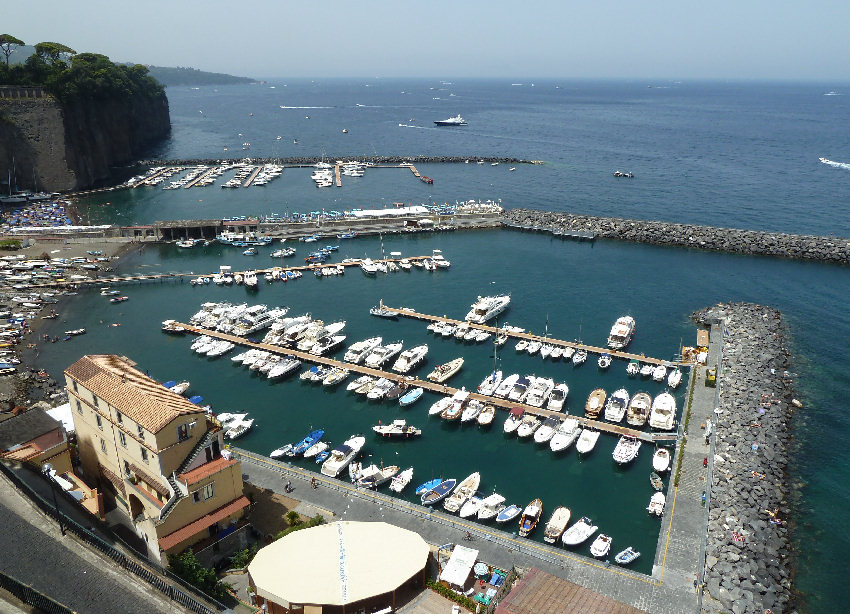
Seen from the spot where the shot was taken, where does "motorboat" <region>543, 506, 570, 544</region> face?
facing away from the viewer and to the right of the viewer

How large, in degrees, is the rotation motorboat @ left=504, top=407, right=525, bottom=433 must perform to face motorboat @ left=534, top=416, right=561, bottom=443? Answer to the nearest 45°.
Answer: approximately 90° to its left

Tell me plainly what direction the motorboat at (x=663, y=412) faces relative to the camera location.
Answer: facing away from the viewer

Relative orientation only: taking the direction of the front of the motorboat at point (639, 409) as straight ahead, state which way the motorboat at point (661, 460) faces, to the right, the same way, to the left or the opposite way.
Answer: the opposite way

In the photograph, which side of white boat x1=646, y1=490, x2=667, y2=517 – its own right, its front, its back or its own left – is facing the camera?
back

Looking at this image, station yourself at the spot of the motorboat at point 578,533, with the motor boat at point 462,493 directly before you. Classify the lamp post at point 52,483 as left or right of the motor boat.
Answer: left

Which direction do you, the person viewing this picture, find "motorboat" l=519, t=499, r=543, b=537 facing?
facing away from the viewer and to the right of the viewer

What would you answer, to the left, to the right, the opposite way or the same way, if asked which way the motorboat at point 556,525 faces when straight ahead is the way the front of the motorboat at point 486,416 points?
the opposite way

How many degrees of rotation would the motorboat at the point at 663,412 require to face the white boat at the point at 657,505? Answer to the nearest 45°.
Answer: approximately 180°

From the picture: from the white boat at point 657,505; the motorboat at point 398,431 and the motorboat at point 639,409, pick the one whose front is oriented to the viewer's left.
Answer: the motorboat at point 398,431

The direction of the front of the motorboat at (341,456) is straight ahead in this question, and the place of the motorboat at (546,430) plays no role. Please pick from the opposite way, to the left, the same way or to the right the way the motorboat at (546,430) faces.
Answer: the opposite way

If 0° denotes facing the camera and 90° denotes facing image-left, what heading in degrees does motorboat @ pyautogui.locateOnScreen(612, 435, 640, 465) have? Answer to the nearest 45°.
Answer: approximately 45°
